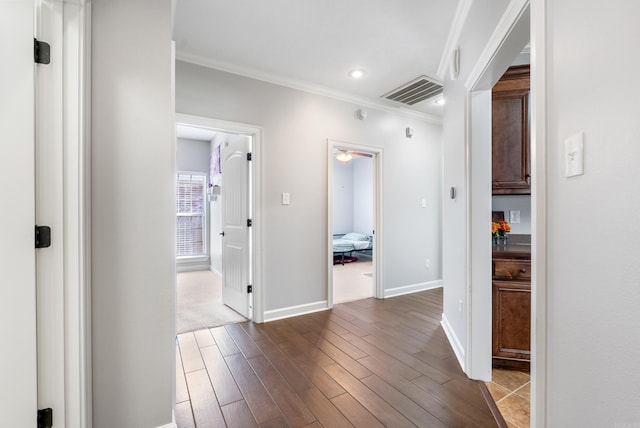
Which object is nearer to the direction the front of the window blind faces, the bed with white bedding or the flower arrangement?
the flower arrangement

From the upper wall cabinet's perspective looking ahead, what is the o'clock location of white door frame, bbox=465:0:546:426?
The white door frame is roughly at 12 o'clock from the upper wall cabinet.

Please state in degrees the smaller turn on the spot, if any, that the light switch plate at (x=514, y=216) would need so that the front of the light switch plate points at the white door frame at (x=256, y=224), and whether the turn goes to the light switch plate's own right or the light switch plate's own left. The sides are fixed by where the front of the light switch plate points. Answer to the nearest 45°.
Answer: approximately 45° to the light switch plate's own right

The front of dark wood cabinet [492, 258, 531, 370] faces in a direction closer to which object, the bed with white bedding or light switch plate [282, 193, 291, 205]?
the light switch plate

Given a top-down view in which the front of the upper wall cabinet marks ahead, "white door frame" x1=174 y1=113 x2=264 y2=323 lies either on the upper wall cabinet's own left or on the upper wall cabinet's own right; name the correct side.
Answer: on the upper wall cabinet's own right

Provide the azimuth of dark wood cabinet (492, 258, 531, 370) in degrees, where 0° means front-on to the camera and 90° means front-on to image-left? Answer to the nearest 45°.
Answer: approximately 0°

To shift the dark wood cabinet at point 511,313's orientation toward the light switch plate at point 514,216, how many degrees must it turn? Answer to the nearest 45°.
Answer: approximately 180°

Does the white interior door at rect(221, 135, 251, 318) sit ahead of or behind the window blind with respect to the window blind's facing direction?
ahead

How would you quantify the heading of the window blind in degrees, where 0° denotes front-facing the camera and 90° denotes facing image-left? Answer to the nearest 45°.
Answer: approximately 0°
